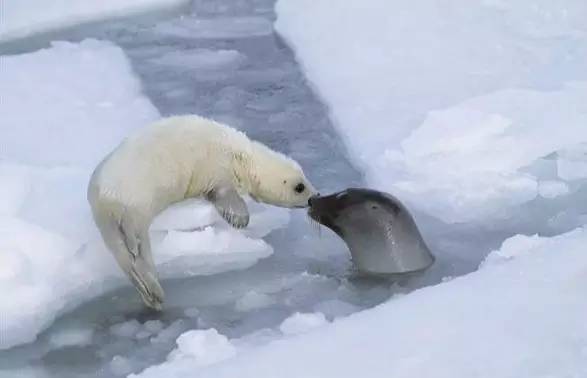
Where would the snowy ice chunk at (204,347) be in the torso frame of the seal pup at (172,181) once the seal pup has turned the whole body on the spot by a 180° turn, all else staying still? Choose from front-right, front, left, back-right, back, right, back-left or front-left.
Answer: left

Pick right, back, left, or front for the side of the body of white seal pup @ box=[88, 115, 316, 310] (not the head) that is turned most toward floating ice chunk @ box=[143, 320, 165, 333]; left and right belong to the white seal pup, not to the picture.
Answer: right

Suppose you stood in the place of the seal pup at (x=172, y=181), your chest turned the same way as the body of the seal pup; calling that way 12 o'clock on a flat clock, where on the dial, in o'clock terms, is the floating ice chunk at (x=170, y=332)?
The floating ice chunk is roughly at 3 o'clock from the seal pup.

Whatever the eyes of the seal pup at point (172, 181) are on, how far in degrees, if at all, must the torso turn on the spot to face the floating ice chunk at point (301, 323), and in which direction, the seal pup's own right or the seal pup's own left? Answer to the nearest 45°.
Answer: approximately 45° to the seal pup's own right

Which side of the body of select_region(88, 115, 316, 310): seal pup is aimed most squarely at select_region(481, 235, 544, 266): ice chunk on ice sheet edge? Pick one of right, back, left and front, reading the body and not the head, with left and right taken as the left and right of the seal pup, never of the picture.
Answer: front

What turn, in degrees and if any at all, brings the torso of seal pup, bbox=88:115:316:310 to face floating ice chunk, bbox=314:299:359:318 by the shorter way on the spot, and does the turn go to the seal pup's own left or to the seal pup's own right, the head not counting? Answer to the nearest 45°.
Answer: approximately 45° to the seal pup's own right

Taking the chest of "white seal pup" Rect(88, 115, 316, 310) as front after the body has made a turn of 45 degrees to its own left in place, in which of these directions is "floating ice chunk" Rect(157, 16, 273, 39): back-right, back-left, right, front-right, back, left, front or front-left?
front-left

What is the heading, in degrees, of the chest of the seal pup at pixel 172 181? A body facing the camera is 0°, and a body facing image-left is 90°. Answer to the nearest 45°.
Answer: approximately 270°

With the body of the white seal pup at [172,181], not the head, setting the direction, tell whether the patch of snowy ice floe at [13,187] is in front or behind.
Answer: behind

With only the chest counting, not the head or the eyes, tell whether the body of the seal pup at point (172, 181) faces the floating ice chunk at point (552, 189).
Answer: yes

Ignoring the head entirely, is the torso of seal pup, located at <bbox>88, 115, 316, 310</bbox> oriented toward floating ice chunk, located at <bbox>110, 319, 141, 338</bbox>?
no

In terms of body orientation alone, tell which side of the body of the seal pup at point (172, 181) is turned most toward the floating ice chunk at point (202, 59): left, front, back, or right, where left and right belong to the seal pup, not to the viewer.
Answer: left

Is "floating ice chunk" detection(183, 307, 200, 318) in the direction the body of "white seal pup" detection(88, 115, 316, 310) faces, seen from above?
no

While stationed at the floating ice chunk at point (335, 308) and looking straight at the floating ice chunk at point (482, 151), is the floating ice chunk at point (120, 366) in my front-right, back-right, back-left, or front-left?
back-left

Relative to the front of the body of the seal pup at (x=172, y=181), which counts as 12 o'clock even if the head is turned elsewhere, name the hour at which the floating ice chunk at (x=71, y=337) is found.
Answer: The floating ice chunk is roughly at 4 o'clock from the seal pup.
